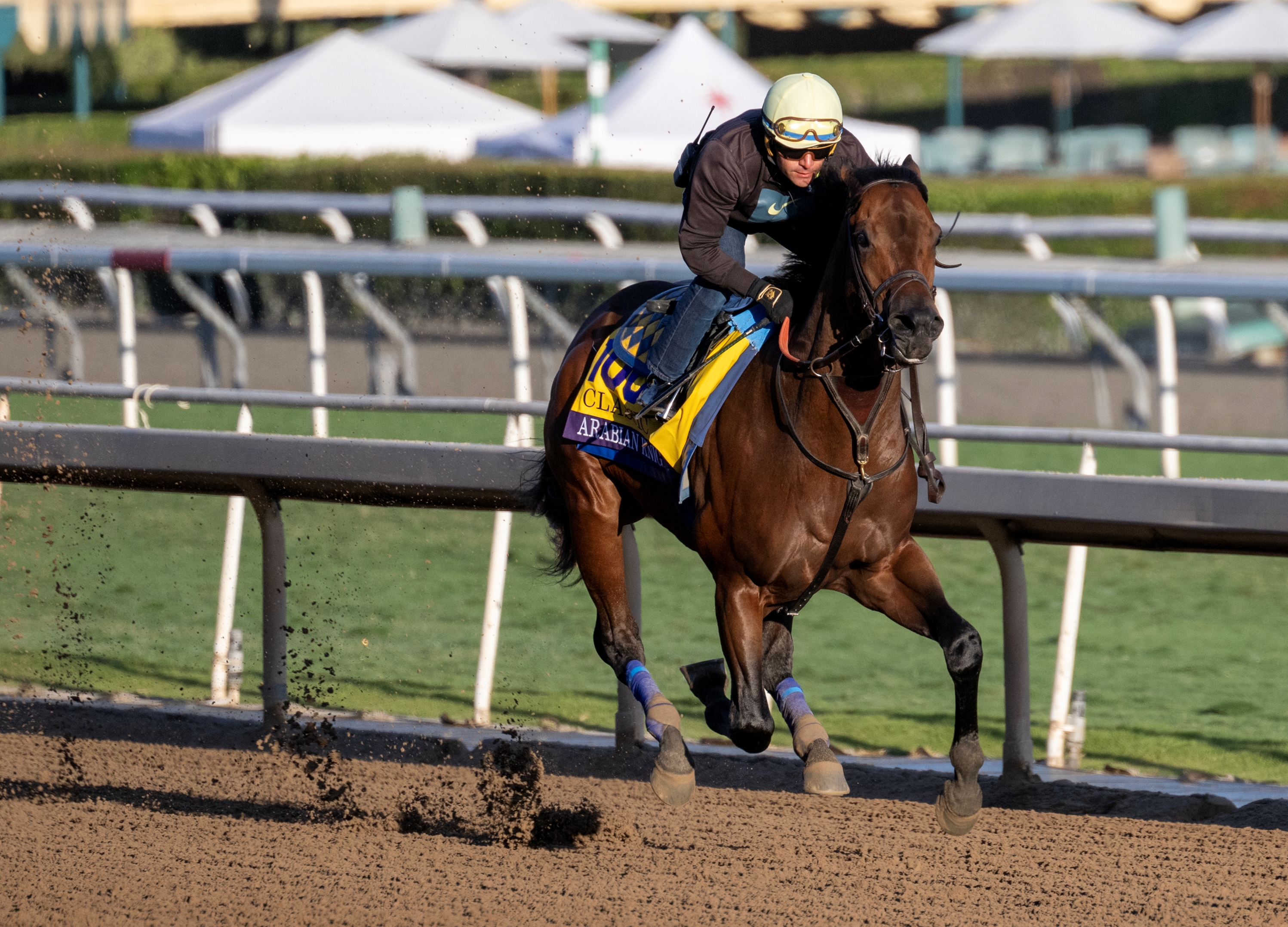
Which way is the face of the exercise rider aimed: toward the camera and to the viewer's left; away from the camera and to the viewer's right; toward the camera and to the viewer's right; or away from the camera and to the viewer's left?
toward the camera and to the viewer's right

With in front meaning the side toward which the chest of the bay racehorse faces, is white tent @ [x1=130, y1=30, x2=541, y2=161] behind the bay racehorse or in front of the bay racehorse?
behind

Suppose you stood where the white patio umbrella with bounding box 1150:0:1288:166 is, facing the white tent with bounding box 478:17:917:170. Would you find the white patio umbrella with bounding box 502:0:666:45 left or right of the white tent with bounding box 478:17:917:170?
right

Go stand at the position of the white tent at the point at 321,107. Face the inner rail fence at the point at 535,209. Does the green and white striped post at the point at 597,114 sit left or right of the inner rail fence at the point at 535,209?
left

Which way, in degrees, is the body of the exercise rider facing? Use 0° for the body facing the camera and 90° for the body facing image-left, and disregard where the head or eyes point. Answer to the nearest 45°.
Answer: approximately 315°

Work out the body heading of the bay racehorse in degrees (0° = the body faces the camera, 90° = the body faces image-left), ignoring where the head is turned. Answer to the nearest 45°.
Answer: approximately 315°

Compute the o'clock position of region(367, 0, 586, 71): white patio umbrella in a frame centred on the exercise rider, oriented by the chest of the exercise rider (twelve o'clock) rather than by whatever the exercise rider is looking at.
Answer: The white patio umbrella is roughly at 7 o'clock from the exercise rider.

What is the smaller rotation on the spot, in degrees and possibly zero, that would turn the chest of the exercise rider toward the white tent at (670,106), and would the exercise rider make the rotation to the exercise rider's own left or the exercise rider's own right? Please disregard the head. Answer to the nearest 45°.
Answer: approximately 135° to the exercise rider's own left
